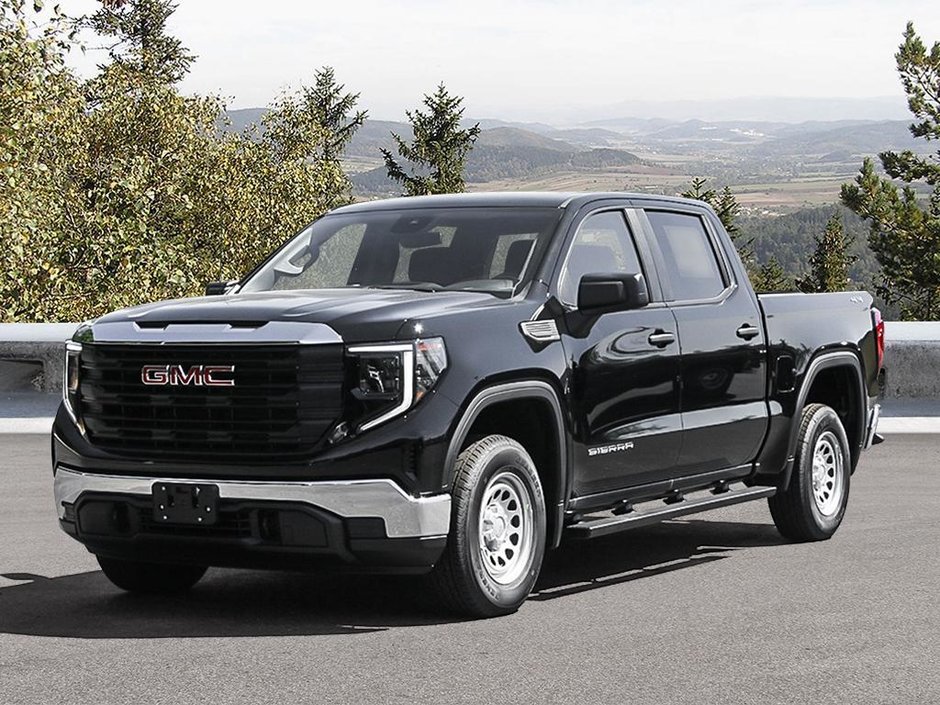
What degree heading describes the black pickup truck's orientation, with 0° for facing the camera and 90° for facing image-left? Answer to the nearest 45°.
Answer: approximately 45°

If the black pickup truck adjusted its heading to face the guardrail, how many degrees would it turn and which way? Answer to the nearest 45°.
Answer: approximately 180°

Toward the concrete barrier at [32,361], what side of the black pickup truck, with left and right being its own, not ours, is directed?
right
